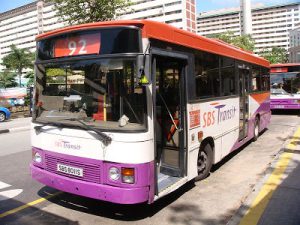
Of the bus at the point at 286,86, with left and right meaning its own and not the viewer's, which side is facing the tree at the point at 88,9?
right

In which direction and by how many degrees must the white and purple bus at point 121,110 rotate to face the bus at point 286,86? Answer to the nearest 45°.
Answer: approximately 180°

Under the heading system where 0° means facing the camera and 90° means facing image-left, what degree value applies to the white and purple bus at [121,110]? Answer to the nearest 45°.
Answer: approximately 45°

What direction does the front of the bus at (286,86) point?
toward the camera

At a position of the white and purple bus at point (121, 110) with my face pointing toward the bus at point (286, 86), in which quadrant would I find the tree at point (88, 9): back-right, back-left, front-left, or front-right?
front-left

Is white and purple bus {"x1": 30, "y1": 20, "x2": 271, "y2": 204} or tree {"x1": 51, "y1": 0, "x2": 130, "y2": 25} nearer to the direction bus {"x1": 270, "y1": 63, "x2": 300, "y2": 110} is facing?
the white and purple bus

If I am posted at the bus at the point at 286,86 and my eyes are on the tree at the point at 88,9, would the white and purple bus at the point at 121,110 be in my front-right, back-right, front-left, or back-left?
front-left

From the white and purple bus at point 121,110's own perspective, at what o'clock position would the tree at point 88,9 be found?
The tree is roughly at 4 o'clock from the white and purple bus.

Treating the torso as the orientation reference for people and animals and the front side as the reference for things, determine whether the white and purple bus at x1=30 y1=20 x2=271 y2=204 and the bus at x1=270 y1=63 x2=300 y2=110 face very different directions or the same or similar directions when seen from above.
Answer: same or similar directions

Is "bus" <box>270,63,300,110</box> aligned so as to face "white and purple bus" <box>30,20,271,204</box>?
yes

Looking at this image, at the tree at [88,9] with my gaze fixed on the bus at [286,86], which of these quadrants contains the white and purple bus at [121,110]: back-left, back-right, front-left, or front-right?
front-right

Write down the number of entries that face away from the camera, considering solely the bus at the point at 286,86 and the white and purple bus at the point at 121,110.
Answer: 0
